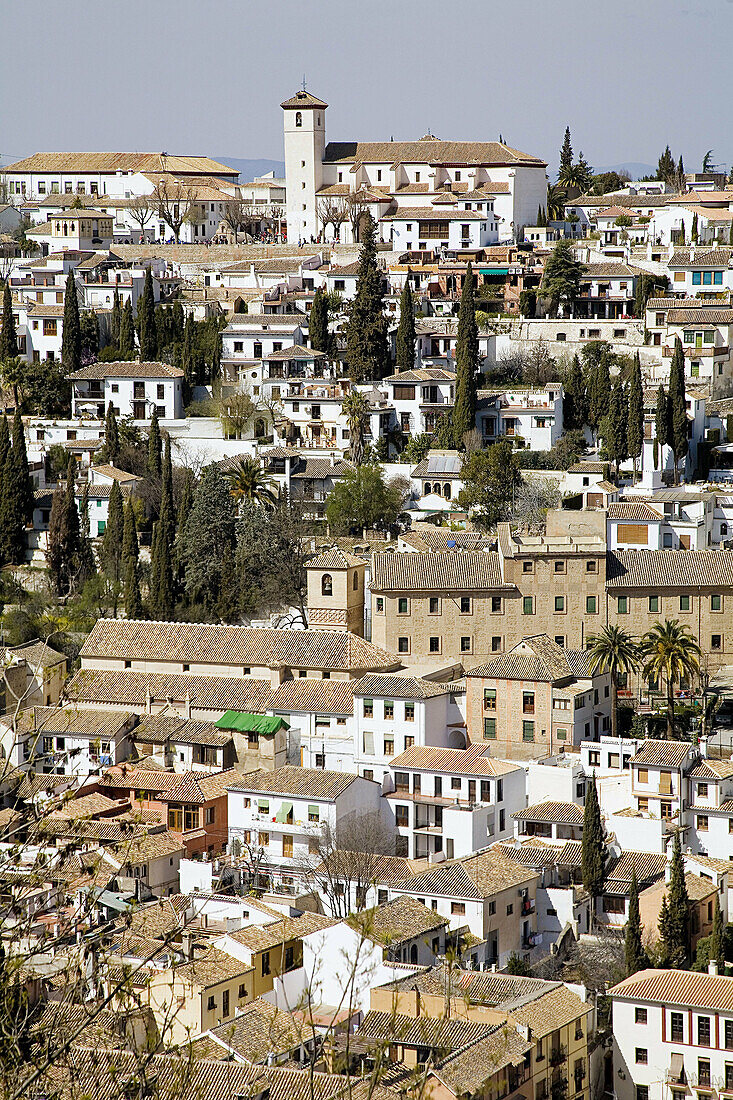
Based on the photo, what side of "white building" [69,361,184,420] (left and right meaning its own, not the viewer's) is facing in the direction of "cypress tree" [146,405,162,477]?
front

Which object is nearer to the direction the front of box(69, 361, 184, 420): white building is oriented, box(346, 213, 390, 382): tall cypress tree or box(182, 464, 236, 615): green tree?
the green tree

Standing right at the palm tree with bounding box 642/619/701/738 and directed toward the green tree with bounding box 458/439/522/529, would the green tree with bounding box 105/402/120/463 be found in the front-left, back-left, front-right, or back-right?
front-left

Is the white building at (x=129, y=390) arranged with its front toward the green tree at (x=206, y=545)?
yes

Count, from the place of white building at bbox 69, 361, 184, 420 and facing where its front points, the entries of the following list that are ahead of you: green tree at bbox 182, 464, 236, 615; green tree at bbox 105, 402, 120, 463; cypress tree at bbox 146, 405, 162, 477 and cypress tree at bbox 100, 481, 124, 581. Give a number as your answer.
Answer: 4

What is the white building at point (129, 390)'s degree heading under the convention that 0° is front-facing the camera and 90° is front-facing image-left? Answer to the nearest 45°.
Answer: approximately 0°

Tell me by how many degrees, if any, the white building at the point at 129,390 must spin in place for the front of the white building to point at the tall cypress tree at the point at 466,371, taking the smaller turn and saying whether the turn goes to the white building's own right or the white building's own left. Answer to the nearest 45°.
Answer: approximately 45° to the white building's own left

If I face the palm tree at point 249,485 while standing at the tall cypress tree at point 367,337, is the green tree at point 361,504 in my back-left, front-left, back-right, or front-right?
front-left

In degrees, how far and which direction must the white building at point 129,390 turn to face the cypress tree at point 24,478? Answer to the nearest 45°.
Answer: approximately 45° to its right

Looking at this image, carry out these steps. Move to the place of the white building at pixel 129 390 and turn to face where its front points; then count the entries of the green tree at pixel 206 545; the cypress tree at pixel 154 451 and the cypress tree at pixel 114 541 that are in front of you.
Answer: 3

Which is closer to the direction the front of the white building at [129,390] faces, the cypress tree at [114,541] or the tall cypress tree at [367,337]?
the cypress tree

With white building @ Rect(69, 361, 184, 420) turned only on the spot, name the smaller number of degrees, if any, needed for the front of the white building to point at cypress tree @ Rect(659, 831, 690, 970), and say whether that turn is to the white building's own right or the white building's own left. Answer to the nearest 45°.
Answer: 0° — it already faces it

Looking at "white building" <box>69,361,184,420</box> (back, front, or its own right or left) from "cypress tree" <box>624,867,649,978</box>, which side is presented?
front

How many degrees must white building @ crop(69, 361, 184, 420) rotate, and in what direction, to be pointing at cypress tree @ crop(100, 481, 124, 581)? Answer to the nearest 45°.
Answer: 0° — it already faces it

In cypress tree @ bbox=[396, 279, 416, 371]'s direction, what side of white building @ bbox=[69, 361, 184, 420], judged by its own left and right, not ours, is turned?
left

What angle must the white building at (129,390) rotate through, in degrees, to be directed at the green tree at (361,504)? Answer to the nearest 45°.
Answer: approximately 45° to its left

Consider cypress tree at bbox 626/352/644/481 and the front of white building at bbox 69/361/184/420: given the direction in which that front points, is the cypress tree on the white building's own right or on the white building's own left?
on the white building's own left
